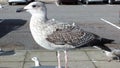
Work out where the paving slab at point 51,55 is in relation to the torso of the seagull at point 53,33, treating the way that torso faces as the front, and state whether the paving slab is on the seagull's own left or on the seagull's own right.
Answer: on the seagull's own right

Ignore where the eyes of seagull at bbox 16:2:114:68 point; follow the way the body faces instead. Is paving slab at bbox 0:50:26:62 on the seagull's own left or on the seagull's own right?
on the seagull's own right

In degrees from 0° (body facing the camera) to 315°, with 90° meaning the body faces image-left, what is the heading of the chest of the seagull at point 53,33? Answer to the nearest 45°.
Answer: approximately 90°

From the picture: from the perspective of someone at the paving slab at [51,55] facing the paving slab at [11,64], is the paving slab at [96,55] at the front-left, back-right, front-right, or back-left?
back-left
